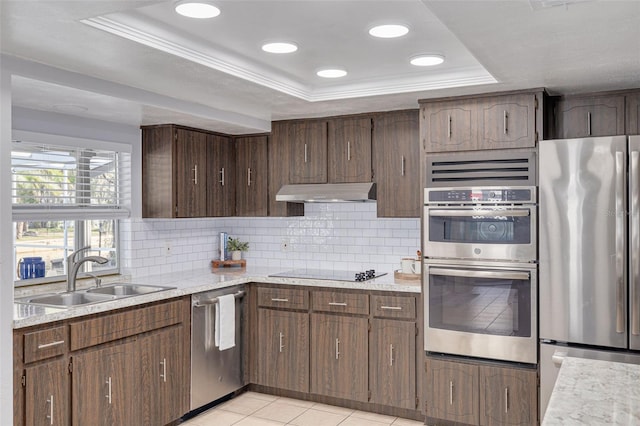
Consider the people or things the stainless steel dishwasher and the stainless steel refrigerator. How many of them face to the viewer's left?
0

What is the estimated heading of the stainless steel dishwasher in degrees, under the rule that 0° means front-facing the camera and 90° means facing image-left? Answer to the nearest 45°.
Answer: approximately 315°

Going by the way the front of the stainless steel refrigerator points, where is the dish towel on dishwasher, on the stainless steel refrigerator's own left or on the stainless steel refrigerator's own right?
on the stainless steel refrigerator's own right

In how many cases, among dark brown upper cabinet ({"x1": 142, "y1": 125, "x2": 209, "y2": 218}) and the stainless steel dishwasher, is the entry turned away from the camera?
0

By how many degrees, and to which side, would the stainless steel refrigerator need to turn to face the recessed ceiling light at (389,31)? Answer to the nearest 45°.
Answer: approximately 45° to its right

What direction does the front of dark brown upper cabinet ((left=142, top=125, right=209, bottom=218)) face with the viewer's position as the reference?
facing the viewer and to the right of the viewer

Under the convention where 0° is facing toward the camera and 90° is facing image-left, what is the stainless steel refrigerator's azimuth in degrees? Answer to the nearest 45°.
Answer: approximately 0°

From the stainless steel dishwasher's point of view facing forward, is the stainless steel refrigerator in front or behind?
in front

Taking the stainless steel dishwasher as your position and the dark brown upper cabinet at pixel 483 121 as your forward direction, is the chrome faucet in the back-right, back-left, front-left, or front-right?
back-right
